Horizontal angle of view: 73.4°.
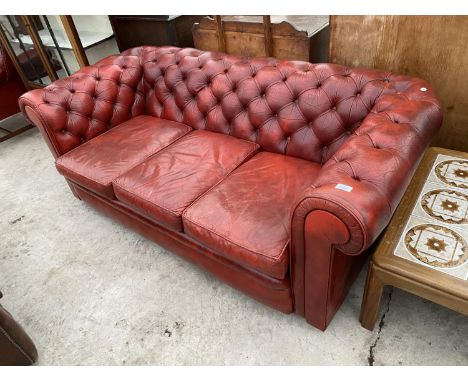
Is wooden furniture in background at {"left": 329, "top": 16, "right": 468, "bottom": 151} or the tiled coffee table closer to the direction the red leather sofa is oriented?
the tiled coffee table

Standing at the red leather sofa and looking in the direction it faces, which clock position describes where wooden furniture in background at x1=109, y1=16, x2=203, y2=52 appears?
The wooden furniture in background is roughly at 4 o'clock from the red leather sofa.

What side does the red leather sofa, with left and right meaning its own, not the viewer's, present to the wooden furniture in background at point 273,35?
back

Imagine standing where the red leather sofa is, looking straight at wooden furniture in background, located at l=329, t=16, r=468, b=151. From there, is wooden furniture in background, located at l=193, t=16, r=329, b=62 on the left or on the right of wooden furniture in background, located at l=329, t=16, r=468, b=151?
left

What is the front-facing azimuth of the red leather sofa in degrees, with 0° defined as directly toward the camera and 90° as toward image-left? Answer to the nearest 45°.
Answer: approximately 45°

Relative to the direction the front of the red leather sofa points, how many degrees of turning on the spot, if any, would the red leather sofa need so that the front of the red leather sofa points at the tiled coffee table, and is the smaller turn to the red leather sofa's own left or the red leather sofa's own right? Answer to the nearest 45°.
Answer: approximately 90° to the red leather sofa's own left
